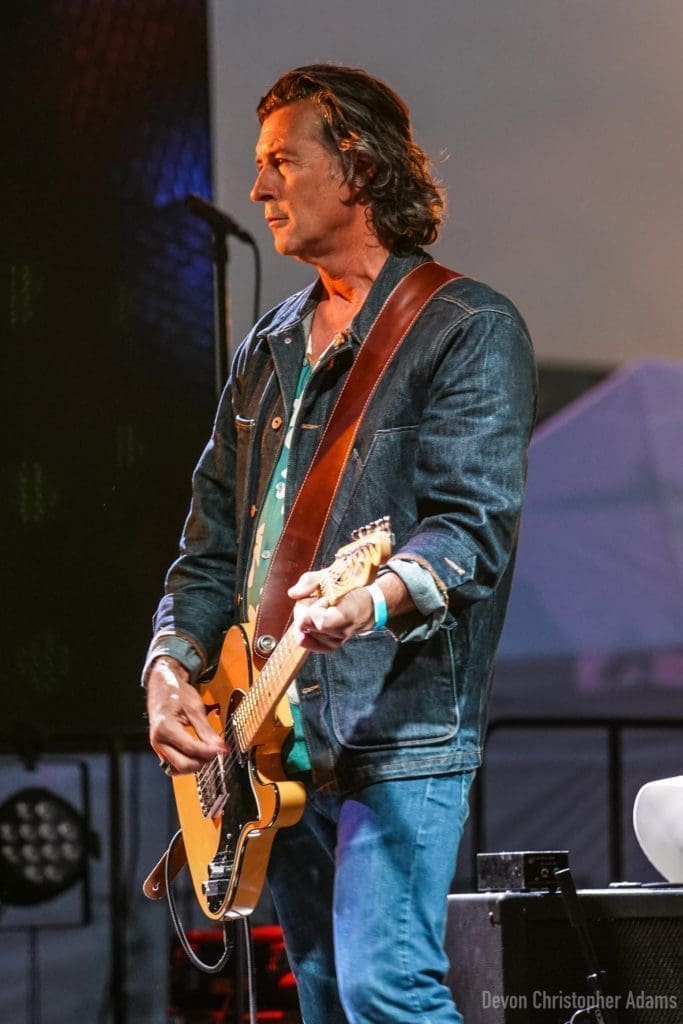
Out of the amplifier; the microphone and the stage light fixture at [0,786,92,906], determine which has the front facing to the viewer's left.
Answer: the microphone

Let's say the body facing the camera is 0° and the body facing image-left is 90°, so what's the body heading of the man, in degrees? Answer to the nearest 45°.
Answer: approximately 45°

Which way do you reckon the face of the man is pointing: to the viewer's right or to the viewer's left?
to the viewer's left

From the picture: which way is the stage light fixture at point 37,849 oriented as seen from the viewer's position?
toward the camera

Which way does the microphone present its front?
to the viewer's left
